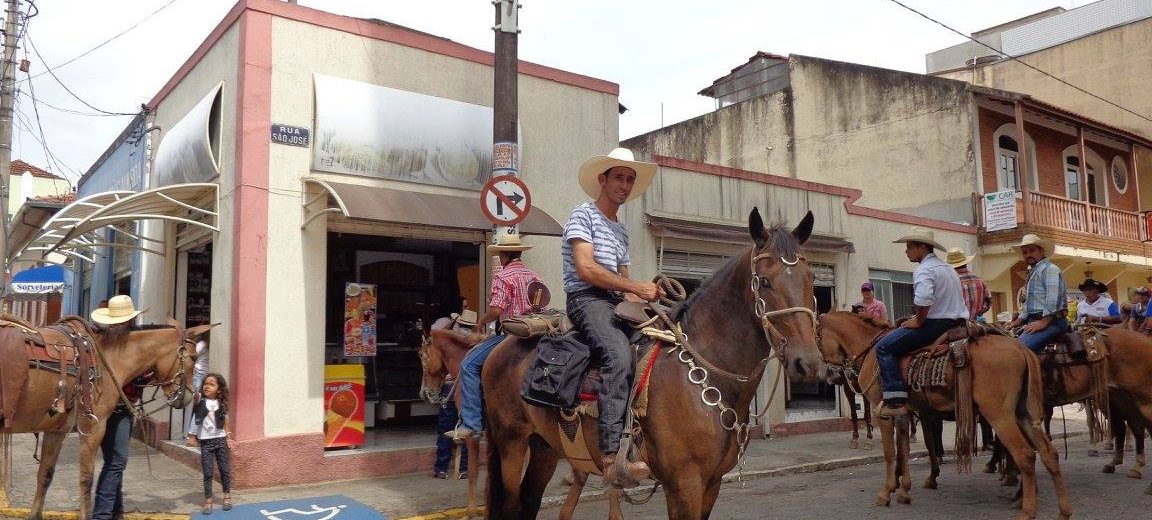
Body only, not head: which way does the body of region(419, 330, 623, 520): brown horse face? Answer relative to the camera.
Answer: to the viewer's left

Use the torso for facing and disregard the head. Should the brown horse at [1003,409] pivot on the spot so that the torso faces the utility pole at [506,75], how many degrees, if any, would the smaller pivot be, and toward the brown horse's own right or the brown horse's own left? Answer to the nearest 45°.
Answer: approximately 45° to the brown horse's own left

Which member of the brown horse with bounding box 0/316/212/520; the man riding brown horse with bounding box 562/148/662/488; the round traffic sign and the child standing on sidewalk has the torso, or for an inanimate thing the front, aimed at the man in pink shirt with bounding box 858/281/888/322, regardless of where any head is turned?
the brown horse

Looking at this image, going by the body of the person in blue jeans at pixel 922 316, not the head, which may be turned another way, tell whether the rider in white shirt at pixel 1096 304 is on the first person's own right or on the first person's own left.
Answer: on the first person's own right

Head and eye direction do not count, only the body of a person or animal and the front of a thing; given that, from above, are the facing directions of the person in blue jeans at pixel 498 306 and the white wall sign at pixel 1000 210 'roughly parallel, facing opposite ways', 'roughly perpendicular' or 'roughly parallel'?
roughly perpendicular

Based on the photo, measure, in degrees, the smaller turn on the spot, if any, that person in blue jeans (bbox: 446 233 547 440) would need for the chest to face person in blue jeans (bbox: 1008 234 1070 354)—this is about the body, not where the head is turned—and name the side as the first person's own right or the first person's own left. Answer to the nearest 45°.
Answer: approximately 135° to the first person's own right

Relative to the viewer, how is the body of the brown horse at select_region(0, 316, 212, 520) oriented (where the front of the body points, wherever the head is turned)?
to the viewer's right

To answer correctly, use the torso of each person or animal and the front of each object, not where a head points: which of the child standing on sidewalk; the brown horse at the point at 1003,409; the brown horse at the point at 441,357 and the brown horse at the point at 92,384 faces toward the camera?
the child standing on sidewalk

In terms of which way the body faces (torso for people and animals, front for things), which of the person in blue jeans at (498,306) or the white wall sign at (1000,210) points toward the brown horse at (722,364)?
the white wall sign

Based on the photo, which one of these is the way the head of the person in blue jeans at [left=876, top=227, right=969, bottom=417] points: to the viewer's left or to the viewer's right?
to the viewer's left

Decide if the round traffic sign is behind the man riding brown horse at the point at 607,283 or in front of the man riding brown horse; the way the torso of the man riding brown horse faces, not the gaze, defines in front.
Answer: behind

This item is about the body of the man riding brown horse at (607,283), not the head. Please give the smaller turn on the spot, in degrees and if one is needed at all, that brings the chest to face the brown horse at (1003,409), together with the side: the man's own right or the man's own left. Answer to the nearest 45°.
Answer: approximately 90° to the man's own left

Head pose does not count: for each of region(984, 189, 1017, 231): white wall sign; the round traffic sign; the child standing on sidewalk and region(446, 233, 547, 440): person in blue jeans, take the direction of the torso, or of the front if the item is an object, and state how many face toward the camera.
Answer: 3

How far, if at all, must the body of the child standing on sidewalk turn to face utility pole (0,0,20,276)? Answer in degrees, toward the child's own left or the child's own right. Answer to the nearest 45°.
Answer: approximately 135° to the child's own right
